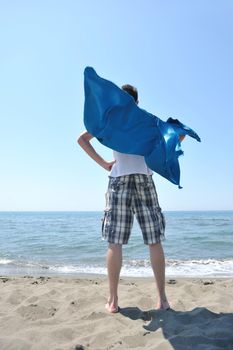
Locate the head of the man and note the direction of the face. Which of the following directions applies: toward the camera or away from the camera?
away from the camera

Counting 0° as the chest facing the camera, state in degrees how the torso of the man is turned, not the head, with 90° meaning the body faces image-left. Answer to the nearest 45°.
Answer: approximately 180°
